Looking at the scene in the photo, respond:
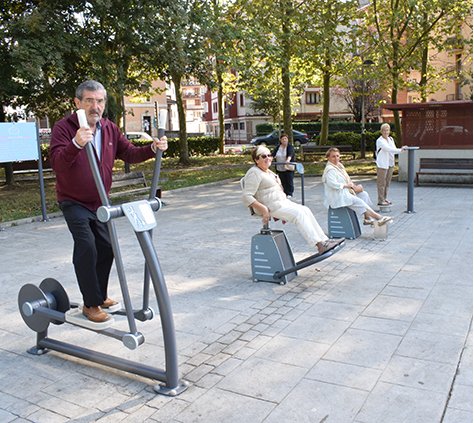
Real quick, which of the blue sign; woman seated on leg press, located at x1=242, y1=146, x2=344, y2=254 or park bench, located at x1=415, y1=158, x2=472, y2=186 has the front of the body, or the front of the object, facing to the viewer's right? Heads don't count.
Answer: the woman seated on leg press

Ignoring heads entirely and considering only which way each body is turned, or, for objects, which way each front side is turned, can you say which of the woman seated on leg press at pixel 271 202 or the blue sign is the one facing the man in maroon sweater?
the blue sign

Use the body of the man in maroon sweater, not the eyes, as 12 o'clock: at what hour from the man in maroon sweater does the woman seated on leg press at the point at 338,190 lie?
The woman seated on leg press is roughly at 9 o'clock from the man in maroon sweater.

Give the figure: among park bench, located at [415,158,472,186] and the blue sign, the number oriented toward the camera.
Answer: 2

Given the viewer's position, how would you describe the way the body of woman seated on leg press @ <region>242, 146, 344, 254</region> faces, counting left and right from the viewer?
facing to the right of the viewer

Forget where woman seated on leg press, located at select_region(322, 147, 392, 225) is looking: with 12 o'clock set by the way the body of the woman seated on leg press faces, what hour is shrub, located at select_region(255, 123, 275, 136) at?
The shrub is roughly at 7 o'clock from the woman seated on leg press.
